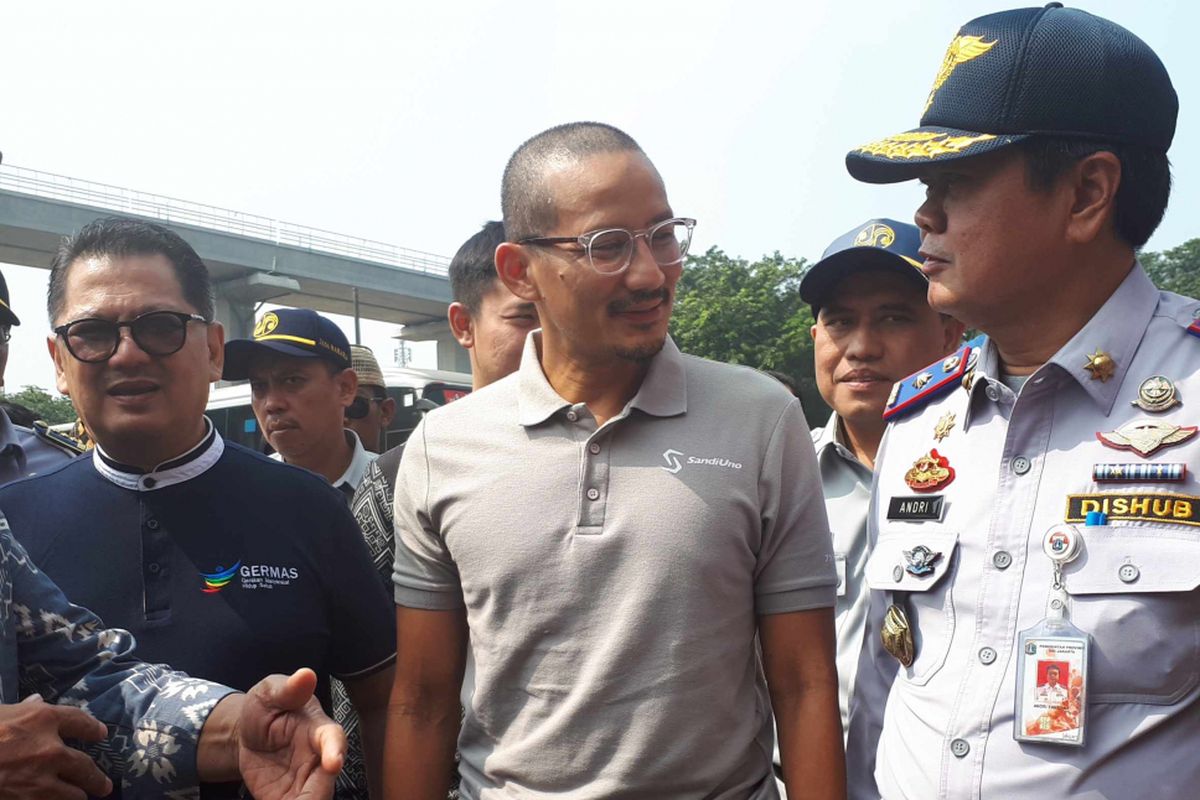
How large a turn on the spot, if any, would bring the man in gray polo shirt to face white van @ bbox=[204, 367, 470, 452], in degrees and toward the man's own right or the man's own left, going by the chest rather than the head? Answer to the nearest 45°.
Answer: approximately 180°

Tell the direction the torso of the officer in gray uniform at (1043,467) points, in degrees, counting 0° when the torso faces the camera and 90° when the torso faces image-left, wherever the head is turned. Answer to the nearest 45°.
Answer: approximately 45°

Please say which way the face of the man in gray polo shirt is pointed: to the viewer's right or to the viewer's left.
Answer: to the viewer's right

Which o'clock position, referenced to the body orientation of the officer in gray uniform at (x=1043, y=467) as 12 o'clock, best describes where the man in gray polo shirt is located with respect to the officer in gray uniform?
The man in gray polo shirt is roughly at 1 o'clock from the officer in gray uniform.

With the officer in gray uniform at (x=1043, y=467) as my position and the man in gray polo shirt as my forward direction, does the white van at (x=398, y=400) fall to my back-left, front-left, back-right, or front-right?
front-right

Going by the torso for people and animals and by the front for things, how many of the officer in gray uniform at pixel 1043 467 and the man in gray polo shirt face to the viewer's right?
0

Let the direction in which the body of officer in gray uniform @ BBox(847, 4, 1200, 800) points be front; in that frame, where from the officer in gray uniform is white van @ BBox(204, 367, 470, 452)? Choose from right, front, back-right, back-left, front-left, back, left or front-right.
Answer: right

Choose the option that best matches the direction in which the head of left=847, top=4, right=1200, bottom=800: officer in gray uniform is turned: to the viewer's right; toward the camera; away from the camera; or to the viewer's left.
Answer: to the viewer's left

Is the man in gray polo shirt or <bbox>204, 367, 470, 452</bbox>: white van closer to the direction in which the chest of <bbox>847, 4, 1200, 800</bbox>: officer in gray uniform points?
the man in gray polo shirt

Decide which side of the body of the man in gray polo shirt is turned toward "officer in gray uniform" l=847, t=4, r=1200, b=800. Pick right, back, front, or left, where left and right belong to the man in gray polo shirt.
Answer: left

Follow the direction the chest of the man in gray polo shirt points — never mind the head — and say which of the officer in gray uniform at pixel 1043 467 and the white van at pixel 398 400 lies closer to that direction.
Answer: the officer in gray uniform

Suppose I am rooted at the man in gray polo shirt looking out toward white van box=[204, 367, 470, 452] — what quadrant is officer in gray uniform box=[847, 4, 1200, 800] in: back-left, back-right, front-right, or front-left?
back-right

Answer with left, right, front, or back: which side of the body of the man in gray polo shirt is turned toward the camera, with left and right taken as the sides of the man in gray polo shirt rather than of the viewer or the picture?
front
